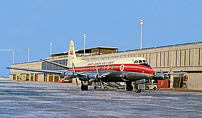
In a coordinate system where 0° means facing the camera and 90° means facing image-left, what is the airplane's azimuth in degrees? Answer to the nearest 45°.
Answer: approximately 315°
